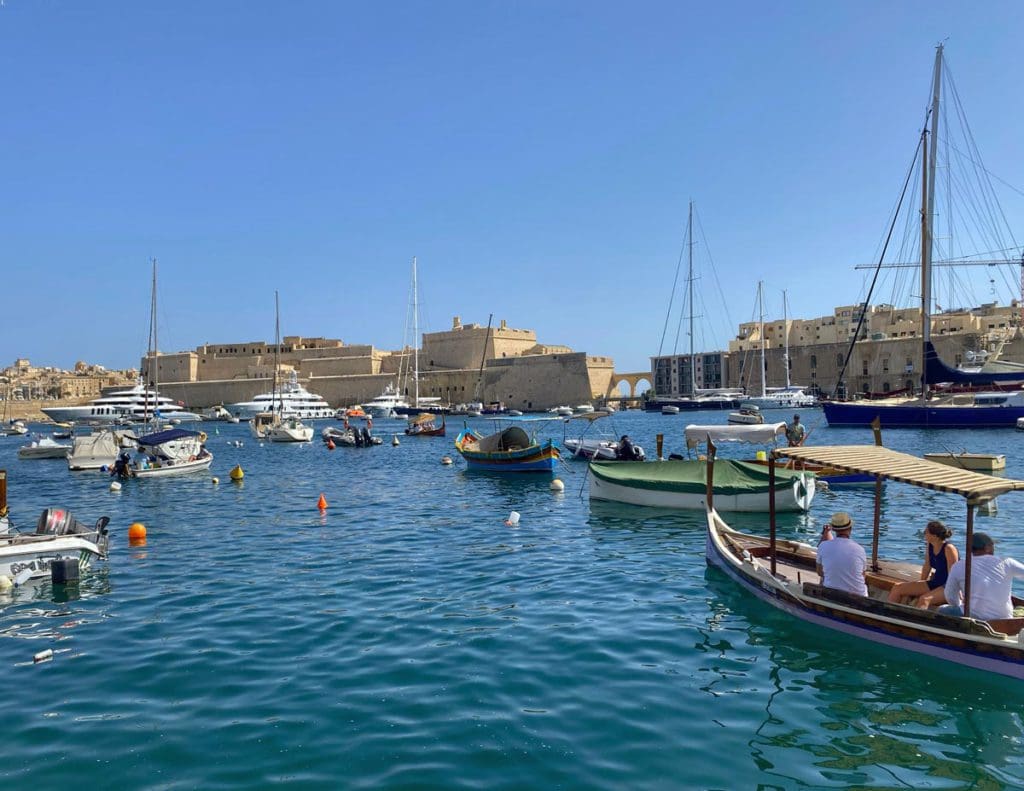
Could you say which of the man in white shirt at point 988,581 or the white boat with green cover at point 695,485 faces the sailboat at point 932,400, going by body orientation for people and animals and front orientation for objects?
the man in white shirt

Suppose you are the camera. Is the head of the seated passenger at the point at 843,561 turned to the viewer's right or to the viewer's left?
to the viewer's left

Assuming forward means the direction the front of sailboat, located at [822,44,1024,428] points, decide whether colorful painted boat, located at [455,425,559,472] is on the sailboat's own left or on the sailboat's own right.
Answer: on the sailboat's own left

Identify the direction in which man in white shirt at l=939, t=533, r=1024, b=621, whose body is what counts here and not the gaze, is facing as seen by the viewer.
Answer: away from the camera

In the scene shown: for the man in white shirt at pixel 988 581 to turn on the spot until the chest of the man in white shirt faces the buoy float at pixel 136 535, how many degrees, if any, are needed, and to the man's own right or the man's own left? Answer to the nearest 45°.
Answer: approximately 90° to the man's own left

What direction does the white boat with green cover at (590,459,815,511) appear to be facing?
to the viewer's left

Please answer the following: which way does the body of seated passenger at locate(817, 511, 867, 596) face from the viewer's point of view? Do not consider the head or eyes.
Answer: away from the camera

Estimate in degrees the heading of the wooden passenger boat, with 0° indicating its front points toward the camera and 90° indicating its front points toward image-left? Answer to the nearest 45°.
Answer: approximately 135°

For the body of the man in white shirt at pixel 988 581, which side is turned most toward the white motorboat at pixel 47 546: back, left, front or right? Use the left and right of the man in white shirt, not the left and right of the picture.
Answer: left

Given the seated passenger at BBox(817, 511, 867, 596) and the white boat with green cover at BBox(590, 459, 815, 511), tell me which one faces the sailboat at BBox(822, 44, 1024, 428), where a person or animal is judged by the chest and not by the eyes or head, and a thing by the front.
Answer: the seated passenger

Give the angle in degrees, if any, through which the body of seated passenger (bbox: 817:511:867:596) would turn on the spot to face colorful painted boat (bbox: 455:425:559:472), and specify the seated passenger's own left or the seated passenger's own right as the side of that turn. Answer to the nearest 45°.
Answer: approximately 45° to the seated passenger's own left

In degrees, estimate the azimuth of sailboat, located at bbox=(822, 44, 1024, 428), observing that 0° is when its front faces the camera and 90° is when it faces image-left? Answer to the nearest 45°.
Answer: approximately 90°
